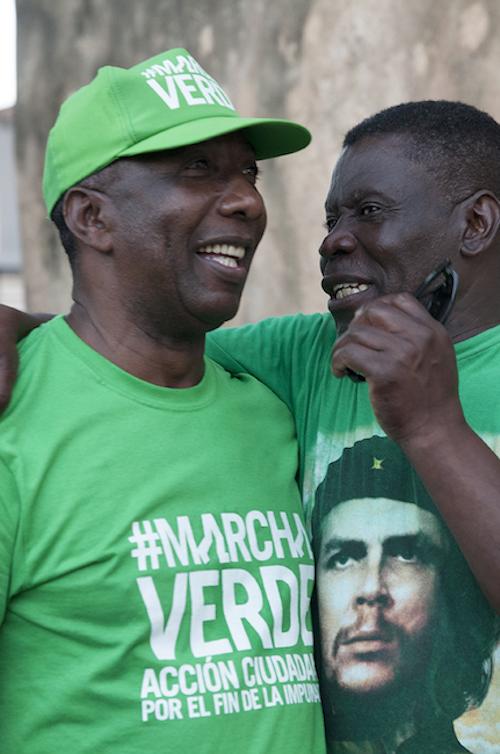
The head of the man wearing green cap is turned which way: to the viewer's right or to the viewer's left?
to the viewer's right

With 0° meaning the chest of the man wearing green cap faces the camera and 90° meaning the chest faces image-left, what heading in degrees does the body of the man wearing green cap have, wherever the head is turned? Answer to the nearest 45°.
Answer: approximately 315°
